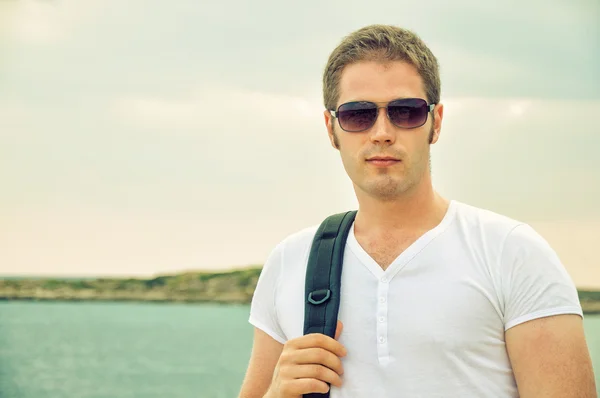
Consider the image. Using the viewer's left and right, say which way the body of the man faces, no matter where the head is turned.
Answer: facing the viewer
